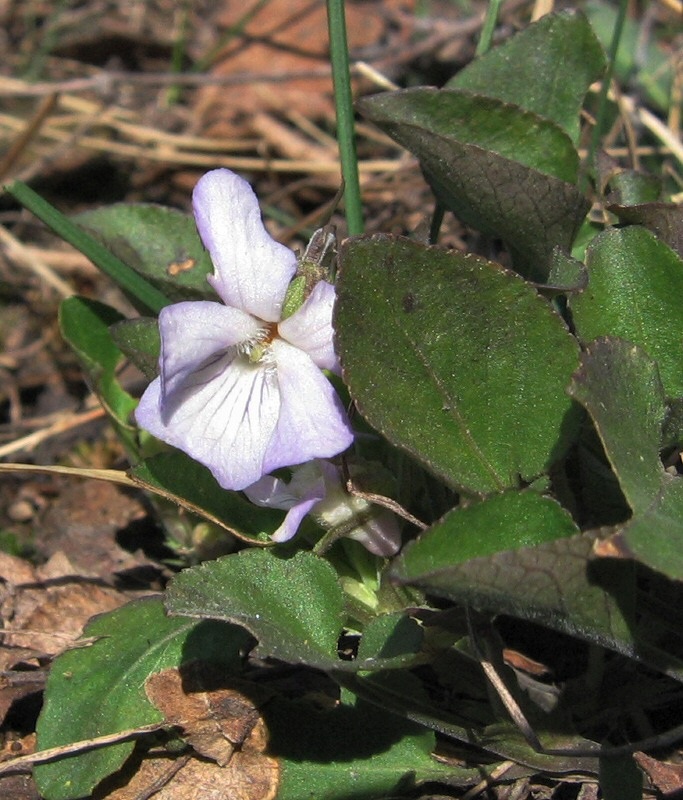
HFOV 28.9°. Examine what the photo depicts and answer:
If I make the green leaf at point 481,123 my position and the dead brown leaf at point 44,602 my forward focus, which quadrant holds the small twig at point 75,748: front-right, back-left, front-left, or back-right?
front-left

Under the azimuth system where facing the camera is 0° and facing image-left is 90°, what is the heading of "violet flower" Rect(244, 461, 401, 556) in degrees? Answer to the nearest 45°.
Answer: approximately 90°

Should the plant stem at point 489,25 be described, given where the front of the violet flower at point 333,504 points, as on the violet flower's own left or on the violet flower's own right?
on the violet flower's own right

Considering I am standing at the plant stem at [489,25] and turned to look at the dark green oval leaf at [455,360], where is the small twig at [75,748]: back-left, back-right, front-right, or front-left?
front-right

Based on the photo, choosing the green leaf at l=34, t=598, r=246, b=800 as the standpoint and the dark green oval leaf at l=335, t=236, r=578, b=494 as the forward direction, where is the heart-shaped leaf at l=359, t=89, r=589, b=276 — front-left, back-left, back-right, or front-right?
front-left
